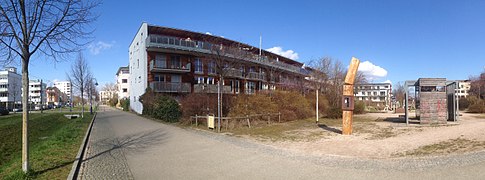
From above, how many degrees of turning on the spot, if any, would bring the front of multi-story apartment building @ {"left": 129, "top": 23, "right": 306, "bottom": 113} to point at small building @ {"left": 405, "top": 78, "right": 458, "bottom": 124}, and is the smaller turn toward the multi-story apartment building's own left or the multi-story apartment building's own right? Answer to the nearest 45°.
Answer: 0° — it already faces it

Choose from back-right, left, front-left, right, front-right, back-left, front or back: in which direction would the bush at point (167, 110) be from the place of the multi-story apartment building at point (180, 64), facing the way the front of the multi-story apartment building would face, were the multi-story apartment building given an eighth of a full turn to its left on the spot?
right

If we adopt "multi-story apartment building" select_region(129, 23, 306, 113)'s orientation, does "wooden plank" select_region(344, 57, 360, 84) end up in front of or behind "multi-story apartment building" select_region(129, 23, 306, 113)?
in front

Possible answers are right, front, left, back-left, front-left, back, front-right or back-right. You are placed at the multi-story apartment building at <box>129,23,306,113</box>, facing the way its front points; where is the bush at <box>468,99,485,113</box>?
front-left

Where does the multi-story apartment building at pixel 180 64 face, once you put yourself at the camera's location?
facing the viewer and to the right of the viewer

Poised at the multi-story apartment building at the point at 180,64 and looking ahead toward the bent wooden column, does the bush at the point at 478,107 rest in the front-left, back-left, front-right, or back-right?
front-left

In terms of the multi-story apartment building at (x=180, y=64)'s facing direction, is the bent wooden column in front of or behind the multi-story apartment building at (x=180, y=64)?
in front
